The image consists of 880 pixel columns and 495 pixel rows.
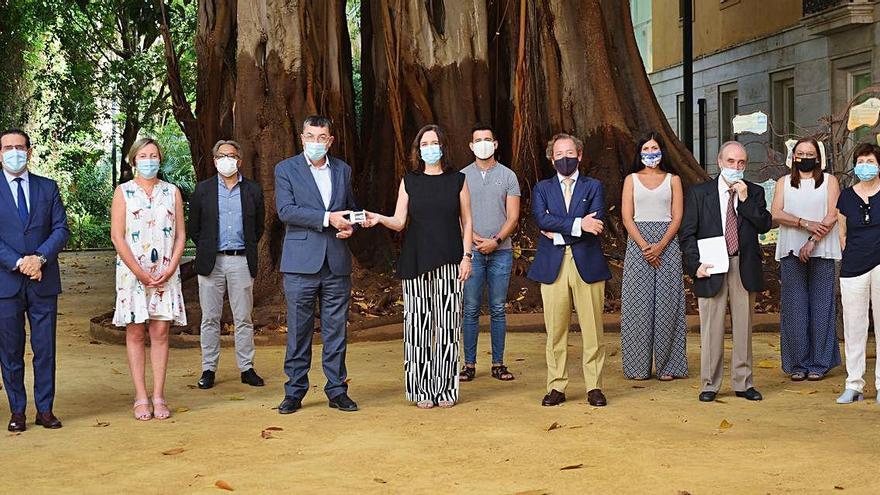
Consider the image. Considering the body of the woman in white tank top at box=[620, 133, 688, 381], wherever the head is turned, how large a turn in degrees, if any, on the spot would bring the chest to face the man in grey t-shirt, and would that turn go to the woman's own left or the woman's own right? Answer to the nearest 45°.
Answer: approximately 90° to the woman's own right

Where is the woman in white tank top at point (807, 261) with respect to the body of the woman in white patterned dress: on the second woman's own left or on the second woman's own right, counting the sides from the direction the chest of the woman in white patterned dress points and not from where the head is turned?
on the second woman's own left

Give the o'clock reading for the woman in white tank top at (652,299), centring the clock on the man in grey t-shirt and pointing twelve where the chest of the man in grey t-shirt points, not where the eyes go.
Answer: The woman in white tank top is roughly at 9 o'clock from the man in grey t-shirt.

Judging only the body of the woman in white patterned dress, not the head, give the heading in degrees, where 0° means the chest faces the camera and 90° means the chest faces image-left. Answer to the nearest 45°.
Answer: approximately 0°

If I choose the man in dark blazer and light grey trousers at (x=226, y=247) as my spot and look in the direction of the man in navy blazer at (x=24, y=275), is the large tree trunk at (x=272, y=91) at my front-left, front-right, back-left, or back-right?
back-right

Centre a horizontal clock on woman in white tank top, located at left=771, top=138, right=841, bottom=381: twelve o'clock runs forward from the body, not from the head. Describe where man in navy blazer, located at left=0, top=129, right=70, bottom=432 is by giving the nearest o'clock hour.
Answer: The man in navy blazer is roughly at 2 o'clock from the woman in white tank top.

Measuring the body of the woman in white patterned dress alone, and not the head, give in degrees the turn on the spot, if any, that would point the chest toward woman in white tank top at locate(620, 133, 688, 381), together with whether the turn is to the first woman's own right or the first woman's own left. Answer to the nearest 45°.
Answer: approximately 90° to the first woman's own left

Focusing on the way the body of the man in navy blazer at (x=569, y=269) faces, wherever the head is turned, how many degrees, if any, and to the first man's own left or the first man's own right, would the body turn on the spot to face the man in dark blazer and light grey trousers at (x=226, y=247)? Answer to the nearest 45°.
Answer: approximately 90° to the first man's own right

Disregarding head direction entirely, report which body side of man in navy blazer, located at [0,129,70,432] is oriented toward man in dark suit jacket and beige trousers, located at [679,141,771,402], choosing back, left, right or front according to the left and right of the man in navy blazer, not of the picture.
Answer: left

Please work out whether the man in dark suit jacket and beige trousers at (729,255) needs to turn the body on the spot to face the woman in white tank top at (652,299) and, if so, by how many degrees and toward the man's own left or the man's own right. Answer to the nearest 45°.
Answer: approximately 135° to the man's own right

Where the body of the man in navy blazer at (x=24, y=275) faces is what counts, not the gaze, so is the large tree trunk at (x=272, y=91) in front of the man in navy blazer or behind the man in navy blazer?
behind

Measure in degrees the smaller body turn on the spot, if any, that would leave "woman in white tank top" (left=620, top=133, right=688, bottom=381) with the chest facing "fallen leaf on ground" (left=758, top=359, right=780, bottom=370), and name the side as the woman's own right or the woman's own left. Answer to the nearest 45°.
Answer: approximately 135° to the woman's own left
